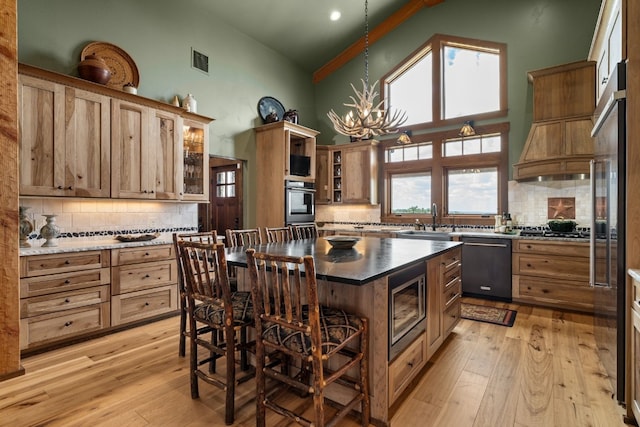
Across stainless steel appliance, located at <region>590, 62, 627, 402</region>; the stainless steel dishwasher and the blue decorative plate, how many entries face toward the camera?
2

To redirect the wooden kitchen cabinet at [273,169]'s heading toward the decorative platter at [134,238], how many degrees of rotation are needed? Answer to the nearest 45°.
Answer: approximately 90° to its right

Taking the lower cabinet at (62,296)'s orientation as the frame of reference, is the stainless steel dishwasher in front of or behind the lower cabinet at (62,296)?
in front

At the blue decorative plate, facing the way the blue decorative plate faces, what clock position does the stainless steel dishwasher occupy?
The stainless steel dishwasher is roughly at 10 o'clock from the blue decorative plate.

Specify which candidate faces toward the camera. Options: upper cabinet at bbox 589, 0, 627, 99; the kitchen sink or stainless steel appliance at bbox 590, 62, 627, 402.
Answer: the kitchen sink

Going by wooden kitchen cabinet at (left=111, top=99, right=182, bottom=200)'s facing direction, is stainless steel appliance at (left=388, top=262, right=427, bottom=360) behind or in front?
in front

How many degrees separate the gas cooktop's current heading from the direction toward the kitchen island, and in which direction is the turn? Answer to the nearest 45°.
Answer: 0° — it already faces it

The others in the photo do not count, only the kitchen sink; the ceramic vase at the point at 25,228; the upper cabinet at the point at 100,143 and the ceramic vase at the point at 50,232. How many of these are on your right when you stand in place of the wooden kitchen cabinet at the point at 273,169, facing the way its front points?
3

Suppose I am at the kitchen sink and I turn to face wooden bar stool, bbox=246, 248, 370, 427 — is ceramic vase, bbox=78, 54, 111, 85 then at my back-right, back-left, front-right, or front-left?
front-right

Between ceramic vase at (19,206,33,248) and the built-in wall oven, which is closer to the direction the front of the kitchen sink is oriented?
the ceramic vase

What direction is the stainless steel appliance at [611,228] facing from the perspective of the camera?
to the viewer's left

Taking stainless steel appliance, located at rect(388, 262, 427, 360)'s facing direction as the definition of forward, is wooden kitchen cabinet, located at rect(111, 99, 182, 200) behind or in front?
behind

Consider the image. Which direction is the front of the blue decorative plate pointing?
toward the camera

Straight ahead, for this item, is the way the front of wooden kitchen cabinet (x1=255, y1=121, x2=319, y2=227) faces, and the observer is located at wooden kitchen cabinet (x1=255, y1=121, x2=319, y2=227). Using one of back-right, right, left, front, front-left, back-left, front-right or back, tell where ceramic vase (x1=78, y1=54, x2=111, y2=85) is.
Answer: right

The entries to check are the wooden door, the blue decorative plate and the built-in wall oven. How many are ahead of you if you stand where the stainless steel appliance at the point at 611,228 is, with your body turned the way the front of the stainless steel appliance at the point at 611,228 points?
3

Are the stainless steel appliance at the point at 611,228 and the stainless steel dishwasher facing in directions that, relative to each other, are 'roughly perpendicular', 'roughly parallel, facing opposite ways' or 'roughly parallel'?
roughly perpendicular

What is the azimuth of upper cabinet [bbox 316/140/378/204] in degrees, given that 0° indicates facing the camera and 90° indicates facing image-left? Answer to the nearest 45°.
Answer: approximately 45°

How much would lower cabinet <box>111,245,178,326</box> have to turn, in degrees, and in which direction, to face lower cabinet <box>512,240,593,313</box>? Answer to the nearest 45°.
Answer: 0° — it already faces it
